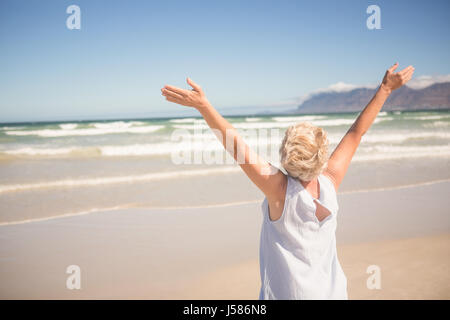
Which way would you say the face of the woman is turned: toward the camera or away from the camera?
away from the camera

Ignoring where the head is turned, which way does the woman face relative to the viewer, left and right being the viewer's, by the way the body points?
facing away from the viewer and to the left of the viewer
